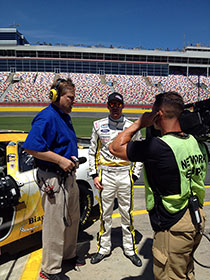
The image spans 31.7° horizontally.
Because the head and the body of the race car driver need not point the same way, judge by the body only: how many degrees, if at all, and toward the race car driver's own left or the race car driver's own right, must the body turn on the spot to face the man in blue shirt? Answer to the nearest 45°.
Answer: approximately 45° to the race car driver's own right

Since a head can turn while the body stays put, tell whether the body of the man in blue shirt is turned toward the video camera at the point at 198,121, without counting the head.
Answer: yes

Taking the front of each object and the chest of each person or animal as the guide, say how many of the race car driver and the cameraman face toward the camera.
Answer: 1

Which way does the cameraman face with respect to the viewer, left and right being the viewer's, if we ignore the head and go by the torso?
facing away from the viewer and to the left of the viewer

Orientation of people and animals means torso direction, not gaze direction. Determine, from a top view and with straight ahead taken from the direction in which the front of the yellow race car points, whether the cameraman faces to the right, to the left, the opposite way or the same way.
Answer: to the right

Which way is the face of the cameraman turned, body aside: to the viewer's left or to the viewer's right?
to the viewer's left

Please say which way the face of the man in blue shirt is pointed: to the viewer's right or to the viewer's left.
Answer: to the viewer's right

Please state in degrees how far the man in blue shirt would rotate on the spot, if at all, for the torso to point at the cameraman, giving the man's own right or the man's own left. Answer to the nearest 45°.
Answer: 0° — they already face them

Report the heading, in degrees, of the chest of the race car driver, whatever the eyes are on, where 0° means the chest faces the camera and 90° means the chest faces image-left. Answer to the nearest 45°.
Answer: approximately 0°

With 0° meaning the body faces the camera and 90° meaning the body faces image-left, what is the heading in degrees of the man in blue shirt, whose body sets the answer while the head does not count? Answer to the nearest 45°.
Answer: approximately 315°

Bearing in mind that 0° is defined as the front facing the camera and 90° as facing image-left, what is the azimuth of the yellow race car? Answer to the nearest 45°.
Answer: approximately 45°
